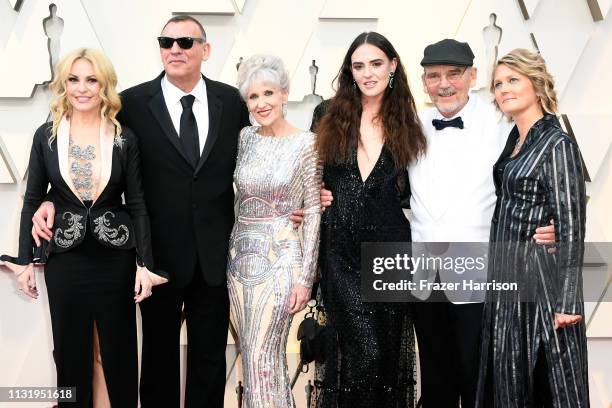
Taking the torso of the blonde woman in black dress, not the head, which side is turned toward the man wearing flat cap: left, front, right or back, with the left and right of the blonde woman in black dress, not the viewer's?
left

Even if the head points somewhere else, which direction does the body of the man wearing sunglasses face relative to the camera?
toward the camera

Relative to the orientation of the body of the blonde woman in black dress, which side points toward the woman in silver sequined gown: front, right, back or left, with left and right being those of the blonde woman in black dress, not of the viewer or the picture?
left

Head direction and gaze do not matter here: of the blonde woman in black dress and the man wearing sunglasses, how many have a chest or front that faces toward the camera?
2

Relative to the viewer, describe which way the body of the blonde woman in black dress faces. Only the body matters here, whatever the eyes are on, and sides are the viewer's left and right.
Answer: facing the viewer

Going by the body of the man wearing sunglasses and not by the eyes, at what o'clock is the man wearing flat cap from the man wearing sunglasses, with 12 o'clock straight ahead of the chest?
The man wearing flat cap is roughly at 10 o'clock from the man wearing sunglasses.
